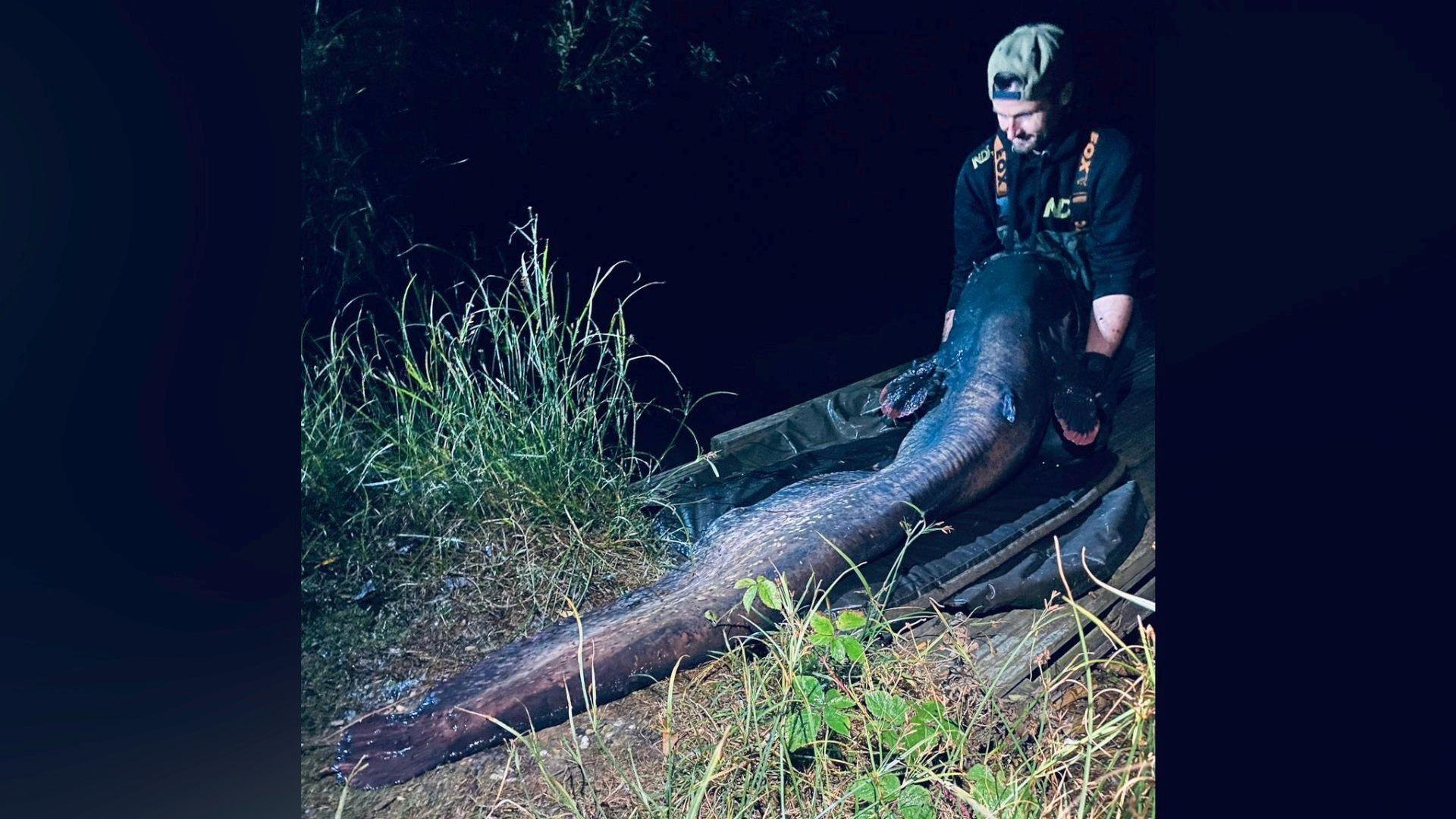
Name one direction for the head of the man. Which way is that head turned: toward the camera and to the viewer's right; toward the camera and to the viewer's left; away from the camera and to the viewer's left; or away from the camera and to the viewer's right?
toward the camera and to the viewer's left

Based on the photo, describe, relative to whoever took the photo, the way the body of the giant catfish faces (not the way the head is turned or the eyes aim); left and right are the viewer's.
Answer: facing away from the viewer and to the right of the viewer
